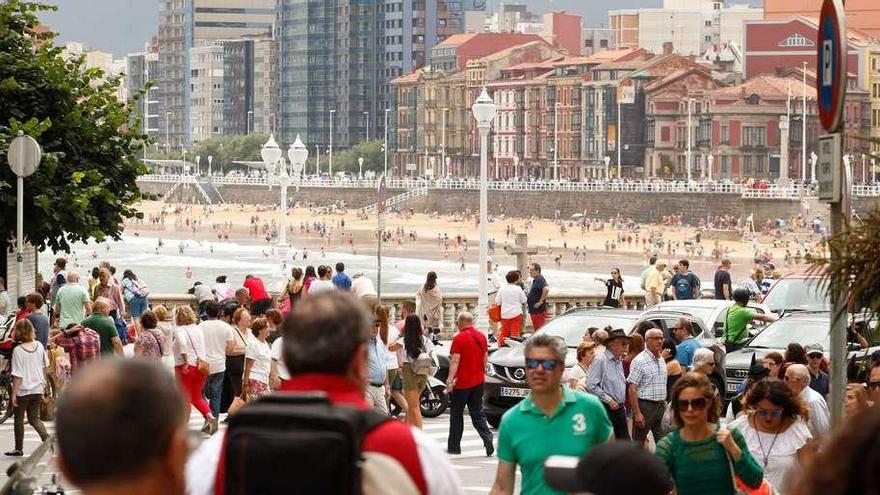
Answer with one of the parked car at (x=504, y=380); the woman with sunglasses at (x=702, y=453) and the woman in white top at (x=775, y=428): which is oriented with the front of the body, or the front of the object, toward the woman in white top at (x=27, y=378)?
the parked car

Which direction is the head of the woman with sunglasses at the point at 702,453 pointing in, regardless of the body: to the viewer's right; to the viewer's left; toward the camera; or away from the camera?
toward the camera

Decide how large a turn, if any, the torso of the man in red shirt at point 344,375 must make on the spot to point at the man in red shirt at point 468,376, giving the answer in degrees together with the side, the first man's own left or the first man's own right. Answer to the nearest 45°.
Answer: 0° — they already face them

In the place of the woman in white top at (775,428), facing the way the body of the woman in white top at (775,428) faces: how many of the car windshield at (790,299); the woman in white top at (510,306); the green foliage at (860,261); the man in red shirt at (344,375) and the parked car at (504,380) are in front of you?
2

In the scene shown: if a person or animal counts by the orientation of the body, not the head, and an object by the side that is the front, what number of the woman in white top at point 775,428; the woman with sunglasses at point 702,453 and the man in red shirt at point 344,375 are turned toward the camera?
2

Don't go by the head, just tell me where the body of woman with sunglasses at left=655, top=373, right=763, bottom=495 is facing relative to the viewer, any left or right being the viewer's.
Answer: facing the viewer

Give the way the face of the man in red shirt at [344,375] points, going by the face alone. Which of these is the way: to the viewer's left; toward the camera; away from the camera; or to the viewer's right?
away from the camera

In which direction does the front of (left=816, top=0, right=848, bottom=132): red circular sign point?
to the viewer's left

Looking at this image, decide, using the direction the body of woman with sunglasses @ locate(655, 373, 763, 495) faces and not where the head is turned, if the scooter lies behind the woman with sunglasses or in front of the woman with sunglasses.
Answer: behind

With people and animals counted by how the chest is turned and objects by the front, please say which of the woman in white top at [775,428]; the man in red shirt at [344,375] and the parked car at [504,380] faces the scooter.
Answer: the man in red shirt

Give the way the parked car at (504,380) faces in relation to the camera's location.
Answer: facing the viewer and to the left of the viewer

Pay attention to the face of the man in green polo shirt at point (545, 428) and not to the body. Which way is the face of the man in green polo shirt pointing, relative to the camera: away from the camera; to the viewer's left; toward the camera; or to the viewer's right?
toward the camera

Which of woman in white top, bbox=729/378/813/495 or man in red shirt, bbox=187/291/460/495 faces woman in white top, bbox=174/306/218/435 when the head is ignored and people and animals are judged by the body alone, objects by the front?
the man in red shirt

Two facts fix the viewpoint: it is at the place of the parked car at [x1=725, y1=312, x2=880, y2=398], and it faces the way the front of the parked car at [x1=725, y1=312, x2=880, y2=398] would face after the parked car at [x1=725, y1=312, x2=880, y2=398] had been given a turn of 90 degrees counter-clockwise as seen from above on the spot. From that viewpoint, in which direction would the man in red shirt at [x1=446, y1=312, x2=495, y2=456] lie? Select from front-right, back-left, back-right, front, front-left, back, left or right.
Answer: right

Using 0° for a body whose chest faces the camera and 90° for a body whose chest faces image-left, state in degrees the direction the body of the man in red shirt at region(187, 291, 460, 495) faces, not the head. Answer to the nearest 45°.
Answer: approximately 180°

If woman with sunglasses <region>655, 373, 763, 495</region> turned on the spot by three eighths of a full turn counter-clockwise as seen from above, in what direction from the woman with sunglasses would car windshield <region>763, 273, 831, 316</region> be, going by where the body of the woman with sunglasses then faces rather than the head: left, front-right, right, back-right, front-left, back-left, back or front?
front-left
